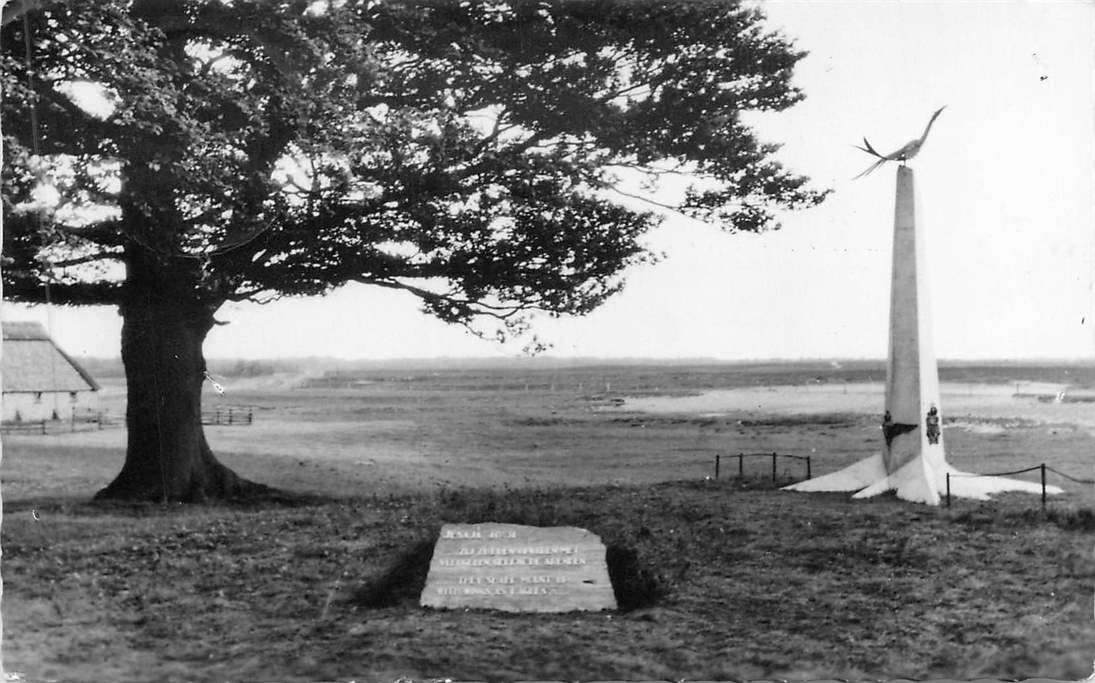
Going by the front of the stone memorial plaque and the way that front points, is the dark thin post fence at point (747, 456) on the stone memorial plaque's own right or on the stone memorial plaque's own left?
on the stone memorial plaque's own left

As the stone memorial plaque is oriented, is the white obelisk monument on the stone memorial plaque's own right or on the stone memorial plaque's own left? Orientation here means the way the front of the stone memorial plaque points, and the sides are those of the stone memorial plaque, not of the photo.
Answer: on the stone memorial plaque's own left

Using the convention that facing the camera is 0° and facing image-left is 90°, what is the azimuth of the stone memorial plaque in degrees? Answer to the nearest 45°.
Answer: approximately 0°
